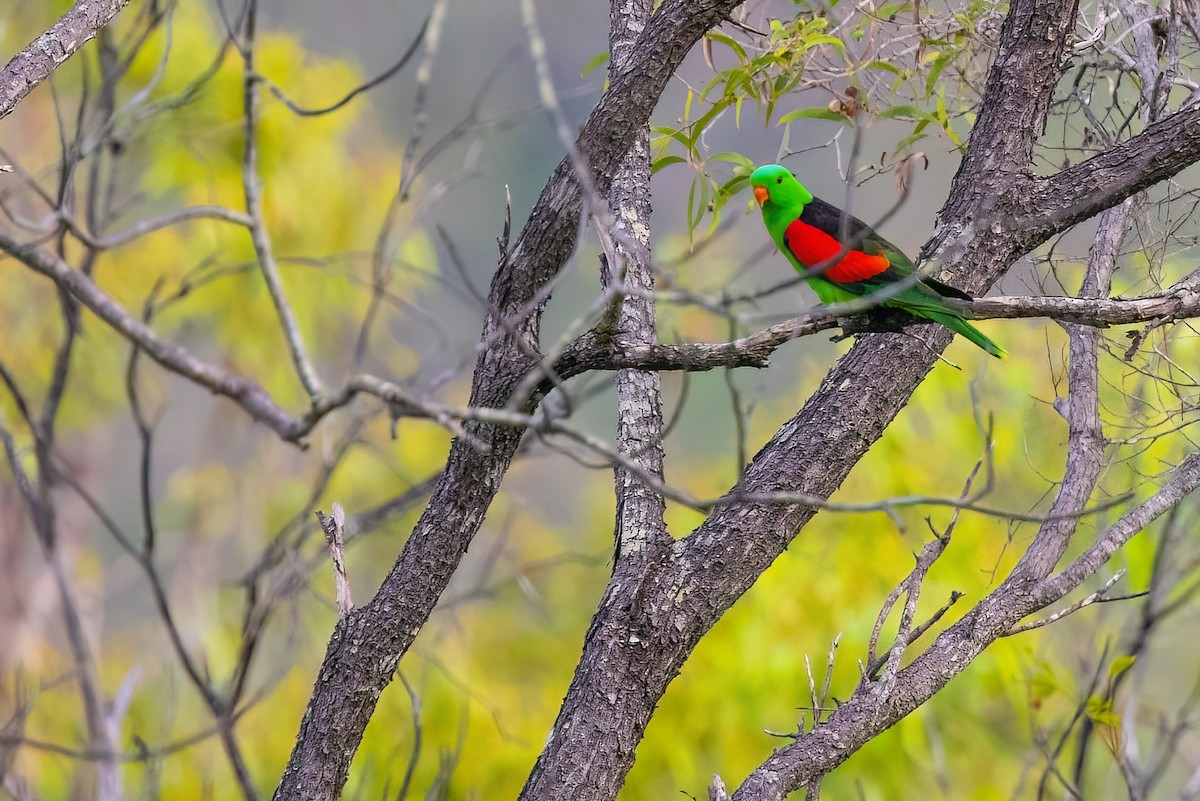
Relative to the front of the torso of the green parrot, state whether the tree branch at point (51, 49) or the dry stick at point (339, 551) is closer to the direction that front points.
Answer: the dry stick

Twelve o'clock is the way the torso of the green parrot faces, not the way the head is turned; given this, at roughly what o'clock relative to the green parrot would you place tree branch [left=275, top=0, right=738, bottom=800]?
The tree branch is roughly at 11 o'clock from the green parrot.

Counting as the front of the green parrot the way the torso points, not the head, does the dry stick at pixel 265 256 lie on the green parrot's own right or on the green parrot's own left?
on the green parrot's own left

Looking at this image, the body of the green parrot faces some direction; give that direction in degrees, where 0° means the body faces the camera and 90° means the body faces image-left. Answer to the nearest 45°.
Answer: approximately 90°
